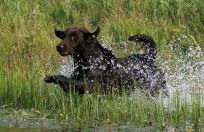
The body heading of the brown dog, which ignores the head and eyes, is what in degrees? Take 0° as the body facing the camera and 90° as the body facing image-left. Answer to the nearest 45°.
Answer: approximately 90°
